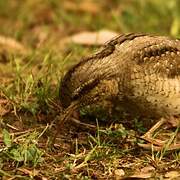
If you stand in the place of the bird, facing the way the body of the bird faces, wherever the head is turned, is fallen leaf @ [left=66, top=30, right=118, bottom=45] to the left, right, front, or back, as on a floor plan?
right

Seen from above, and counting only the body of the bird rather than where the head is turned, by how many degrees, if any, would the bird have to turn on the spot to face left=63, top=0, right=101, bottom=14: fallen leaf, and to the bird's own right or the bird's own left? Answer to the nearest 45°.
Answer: approximately 90° to the bird's own right

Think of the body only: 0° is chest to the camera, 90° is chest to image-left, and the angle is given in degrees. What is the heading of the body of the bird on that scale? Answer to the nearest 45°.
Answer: approximately 90°

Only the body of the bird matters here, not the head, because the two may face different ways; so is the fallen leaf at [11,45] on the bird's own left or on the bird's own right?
on the bird's own right
